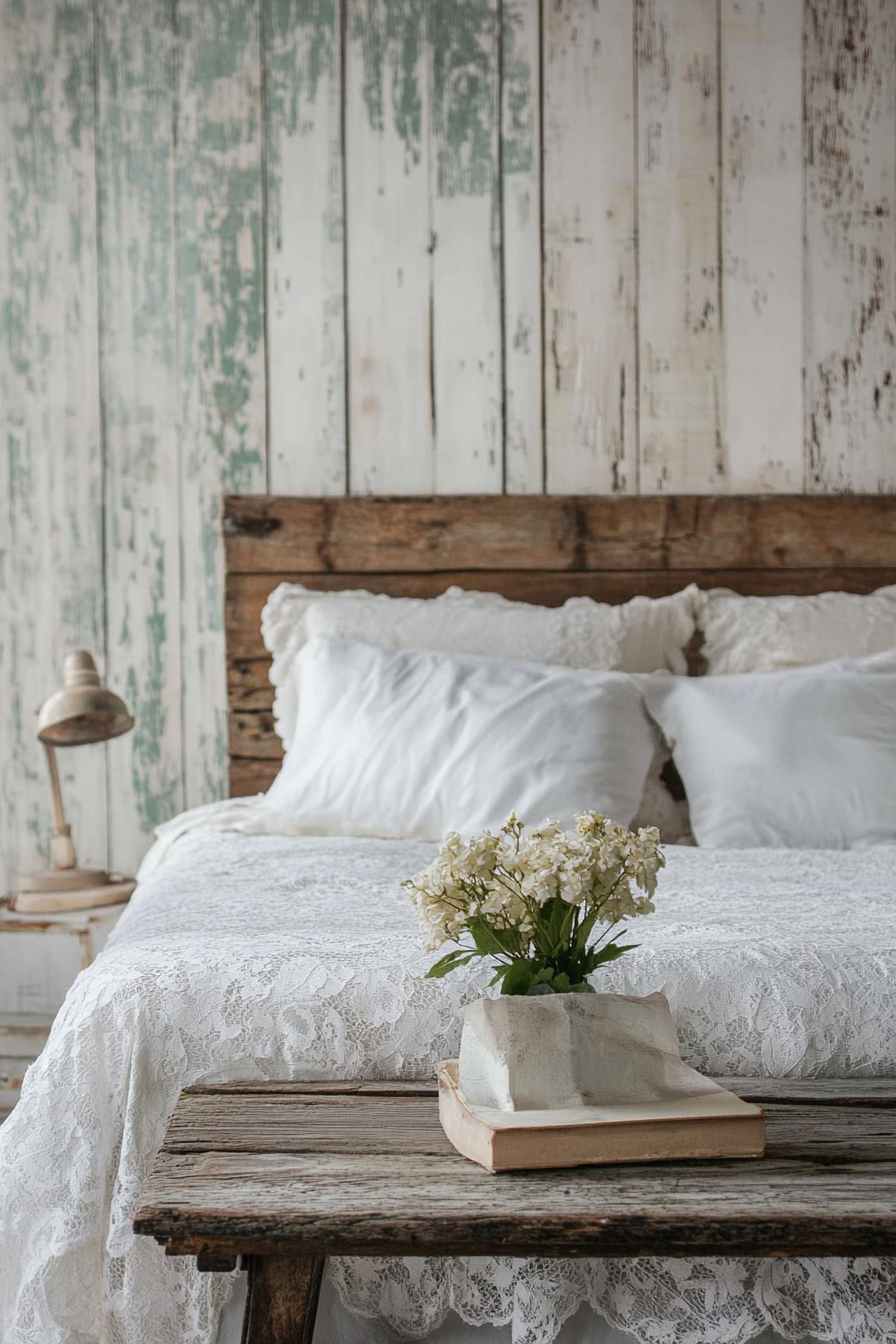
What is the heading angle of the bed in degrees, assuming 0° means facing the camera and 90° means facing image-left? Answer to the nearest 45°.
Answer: approximately 0°

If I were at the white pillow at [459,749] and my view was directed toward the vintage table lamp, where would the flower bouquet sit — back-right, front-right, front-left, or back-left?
back-left

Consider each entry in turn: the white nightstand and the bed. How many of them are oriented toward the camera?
2

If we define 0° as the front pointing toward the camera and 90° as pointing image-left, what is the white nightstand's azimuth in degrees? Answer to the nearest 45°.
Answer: approximately 0°

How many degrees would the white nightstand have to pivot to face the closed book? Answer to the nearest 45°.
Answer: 0° — it already faces it

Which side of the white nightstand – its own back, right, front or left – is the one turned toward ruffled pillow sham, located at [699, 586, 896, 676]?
left

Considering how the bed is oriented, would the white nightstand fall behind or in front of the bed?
behind

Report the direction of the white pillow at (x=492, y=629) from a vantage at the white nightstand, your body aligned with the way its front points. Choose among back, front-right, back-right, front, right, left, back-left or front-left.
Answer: left
